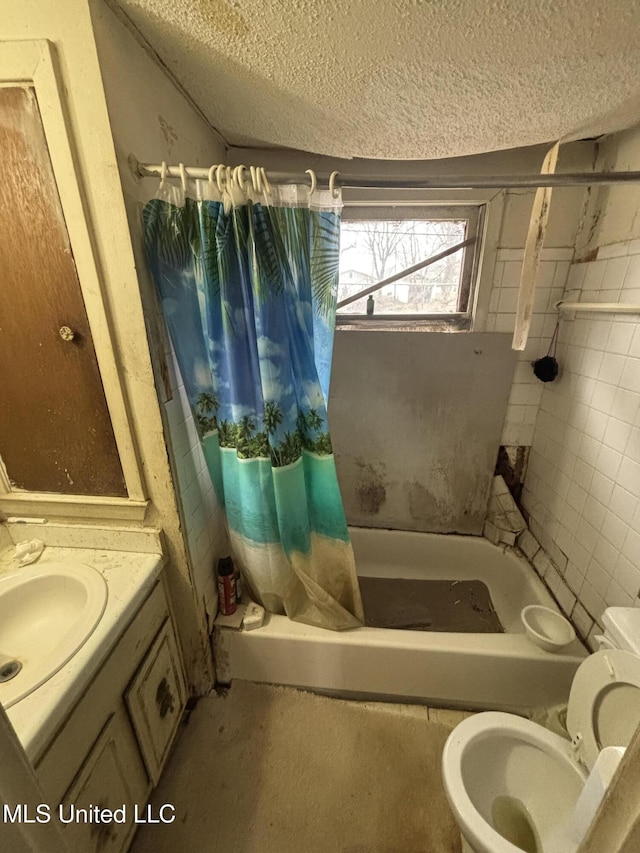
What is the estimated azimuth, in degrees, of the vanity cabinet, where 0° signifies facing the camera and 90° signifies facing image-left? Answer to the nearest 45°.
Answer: approximately 315°

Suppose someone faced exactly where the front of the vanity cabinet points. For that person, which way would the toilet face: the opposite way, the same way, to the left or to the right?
the opposite way

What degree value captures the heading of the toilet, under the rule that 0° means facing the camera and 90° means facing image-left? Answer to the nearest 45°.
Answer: approximately 45°

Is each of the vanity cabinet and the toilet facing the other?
yes

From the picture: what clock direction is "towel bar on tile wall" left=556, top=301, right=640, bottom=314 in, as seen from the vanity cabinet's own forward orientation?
The towel bar on tile wall is roughly at 11 o'clock from the vanity cabinet.
